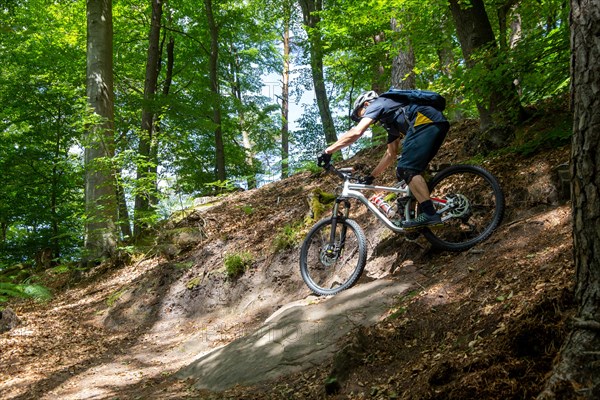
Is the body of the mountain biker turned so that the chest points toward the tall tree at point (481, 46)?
no

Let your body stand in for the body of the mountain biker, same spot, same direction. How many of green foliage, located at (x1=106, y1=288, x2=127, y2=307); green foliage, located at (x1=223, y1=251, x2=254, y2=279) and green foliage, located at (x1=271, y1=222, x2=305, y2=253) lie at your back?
0

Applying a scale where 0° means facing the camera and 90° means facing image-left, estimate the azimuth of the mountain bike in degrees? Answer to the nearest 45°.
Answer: approximately 90°

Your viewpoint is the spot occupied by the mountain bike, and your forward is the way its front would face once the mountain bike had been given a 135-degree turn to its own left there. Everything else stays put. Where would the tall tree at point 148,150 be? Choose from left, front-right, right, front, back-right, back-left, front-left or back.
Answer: back

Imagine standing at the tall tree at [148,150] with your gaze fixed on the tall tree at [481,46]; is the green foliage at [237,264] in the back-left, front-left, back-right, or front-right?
front-right

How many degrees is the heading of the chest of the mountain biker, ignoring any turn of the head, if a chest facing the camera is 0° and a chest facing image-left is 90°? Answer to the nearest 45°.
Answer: approximately 90°

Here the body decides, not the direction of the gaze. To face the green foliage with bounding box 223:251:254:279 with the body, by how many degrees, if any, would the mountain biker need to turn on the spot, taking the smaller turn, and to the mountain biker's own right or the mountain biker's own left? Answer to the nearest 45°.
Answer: approximately 45° to the mountain biker's own right

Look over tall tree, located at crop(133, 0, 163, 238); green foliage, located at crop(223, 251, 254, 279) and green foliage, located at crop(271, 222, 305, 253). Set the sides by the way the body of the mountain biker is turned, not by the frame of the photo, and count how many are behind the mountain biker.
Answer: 0

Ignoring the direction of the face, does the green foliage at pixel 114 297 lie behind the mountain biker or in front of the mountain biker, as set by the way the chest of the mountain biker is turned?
in front

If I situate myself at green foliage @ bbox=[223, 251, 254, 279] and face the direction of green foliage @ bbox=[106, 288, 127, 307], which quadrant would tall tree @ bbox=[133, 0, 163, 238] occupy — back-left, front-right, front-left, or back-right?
front-right
